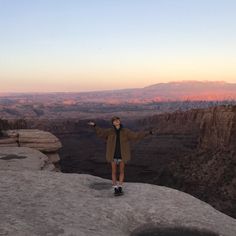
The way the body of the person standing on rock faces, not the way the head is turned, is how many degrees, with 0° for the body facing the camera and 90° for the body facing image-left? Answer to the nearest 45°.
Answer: approximately 0°

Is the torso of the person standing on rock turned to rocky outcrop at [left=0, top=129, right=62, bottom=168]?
no
